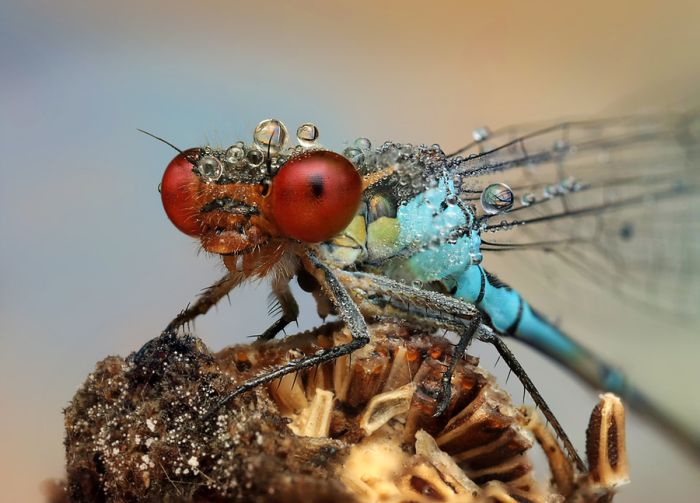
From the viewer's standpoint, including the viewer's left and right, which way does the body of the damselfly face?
facing the viewer and to the left of the viewer
